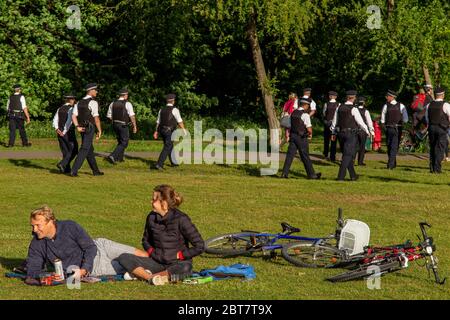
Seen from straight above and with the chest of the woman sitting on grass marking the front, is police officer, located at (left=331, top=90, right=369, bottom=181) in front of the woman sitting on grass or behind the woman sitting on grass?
behind
